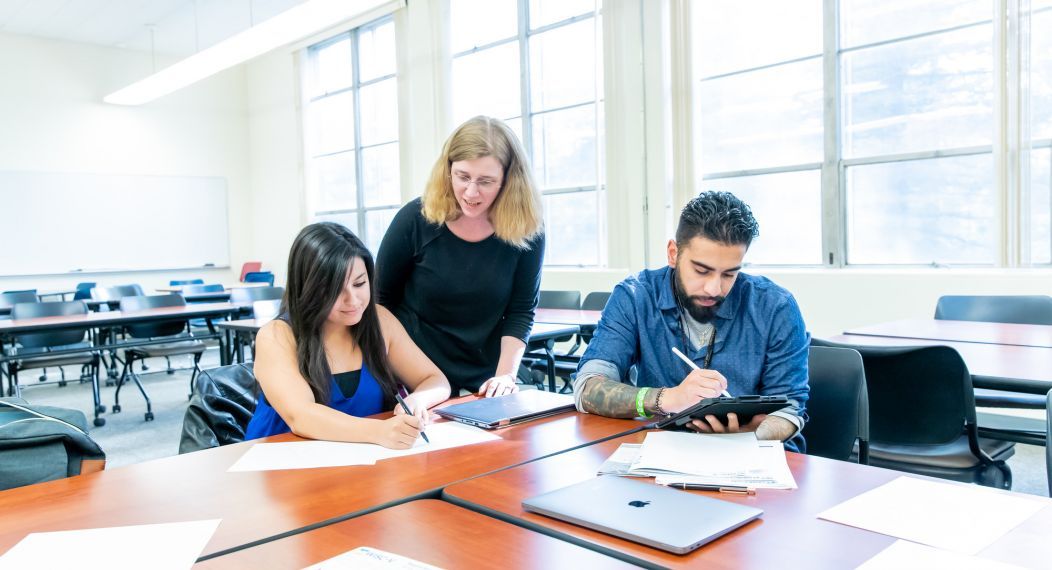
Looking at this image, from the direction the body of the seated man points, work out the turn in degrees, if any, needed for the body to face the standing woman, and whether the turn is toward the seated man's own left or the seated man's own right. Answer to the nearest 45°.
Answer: approximately 135° to the seated man's own right

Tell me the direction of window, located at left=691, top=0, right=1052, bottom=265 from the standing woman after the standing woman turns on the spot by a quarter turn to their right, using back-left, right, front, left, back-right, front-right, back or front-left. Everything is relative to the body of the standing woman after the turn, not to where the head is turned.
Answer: back-right

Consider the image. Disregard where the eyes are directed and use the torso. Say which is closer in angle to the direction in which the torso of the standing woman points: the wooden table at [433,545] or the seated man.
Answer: the wooden table

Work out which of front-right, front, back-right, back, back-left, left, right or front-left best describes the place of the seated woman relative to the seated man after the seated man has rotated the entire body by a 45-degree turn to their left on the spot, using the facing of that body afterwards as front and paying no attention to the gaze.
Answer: back-right
